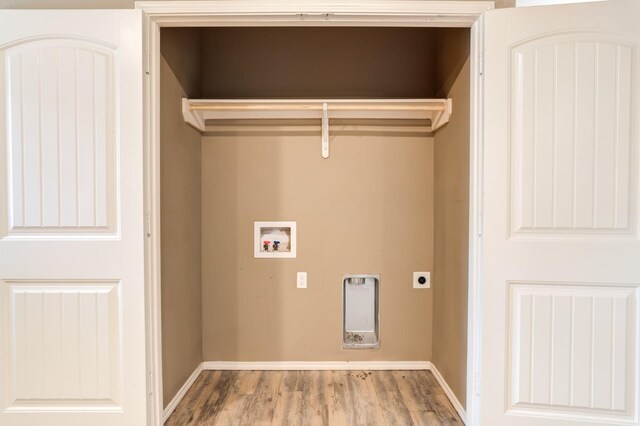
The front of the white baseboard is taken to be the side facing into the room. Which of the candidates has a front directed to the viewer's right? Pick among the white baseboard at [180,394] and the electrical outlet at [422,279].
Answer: the white baseboard

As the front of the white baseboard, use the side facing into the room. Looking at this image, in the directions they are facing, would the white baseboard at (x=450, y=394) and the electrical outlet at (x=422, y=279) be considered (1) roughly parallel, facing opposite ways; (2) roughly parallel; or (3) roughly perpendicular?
roughly perpendicular

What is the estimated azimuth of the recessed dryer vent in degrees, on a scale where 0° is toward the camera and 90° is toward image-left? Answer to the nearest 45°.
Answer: approximately 0°

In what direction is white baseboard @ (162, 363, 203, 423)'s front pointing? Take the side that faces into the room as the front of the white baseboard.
to the viewer's right

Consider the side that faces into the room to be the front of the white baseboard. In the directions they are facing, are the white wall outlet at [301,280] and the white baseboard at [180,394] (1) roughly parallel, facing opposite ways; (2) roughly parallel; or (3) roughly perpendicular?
roughly perpendicular

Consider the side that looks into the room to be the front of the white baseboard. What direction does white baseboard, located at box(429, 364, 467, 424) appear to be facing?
to the viewer's left
